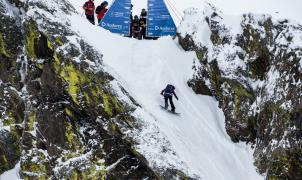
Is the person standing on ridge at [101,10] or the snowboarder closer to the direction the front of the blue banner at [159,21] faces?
the snowboarder

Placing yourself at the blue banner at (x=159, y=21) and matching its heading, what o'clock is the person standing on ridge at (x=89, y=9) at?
The person standing on ridge is roughly at 3 o'clock from the blue banner.

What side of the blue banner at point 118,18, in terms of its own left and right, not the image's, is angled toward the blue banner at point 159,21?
left

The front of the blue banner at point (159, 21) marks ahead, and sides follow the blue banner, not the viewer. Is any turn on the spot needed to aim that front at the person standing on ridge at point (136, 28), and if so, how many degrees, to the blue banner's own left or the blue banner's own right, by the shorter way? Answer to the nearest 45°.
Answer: approximately 90° to the blue banner's own right

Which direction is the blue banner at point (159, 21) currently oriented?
toward the camera

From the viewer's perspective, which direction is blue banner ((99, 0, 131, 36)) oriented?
toward the camera

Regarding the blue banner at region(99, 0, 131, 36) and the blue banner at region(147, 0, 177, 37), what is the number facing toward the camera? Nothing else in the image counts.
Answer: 2

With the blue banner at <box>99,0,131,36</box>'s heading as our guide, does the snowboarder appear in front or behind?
in front

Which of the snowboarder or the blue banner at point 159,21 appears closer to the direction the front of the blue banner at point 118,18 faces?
the snowboarder
